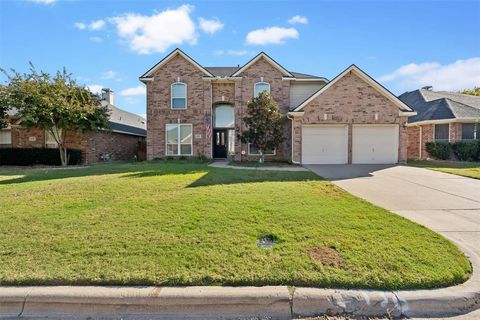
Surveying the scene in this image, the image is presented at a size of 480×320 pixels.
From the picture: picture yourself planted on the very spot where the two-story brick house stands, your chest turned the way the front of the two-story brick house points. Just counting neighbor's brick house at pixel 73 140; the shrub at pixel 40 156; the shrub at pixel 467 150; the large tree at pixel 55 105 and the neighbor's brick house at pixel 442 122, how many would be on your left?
2

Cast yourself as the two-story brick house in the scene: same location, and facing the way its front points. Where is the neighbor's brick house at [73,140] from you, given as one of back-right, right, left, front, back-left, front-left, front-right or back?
right

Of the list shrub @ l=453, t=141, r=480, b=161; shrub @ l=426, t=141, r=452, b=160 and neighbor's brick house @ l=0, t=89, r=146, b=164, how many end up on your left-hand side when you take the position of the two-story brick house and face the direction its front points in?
2

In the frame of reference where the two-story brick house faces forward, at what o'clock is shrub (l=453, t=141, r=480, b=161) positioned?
The shrub is roughly at 9 o'clock from the two-story brick house.

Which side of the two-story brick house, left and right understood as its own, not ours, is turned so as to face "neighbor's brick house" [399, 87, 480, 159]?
left

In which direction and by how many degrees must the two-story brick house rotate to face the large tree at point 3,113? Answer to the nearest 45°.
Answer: approximately 90° to its right

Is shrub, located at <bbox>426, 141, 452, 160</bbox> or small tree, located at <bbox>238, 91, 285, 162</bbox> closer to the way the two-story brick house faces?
the small tree

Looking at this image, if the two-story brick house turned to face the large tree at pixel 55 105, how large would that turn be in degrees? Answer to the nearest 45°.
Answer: approximately 45° to its right

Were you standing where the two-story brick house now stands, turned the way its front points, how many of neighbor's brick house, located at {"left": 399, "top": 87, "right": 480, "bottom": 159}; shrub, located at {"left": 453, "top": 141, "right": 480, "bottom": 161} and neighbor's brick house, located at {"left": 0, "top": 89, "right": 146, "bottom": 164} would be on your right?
1

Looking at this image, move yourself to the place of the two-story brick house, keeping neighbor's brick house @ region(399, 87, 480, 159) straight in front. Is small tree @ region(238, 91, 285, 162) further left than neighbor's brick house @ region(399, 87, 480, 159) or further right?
right

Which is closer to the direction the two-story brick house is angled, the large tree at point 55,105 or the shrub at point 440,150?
the large tree

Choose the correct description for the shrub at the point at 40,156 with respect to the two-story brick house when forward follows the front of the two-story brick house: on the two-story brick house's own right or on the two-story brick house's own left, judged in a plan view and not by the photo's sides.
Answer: on the two-story brick house's own right

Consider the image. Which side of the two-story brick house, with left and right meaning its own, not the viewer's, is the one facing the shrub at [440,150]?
left

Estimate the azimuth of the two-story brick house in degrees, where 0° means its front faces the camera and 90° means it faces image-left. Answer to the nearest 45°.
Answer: approximately 0°
